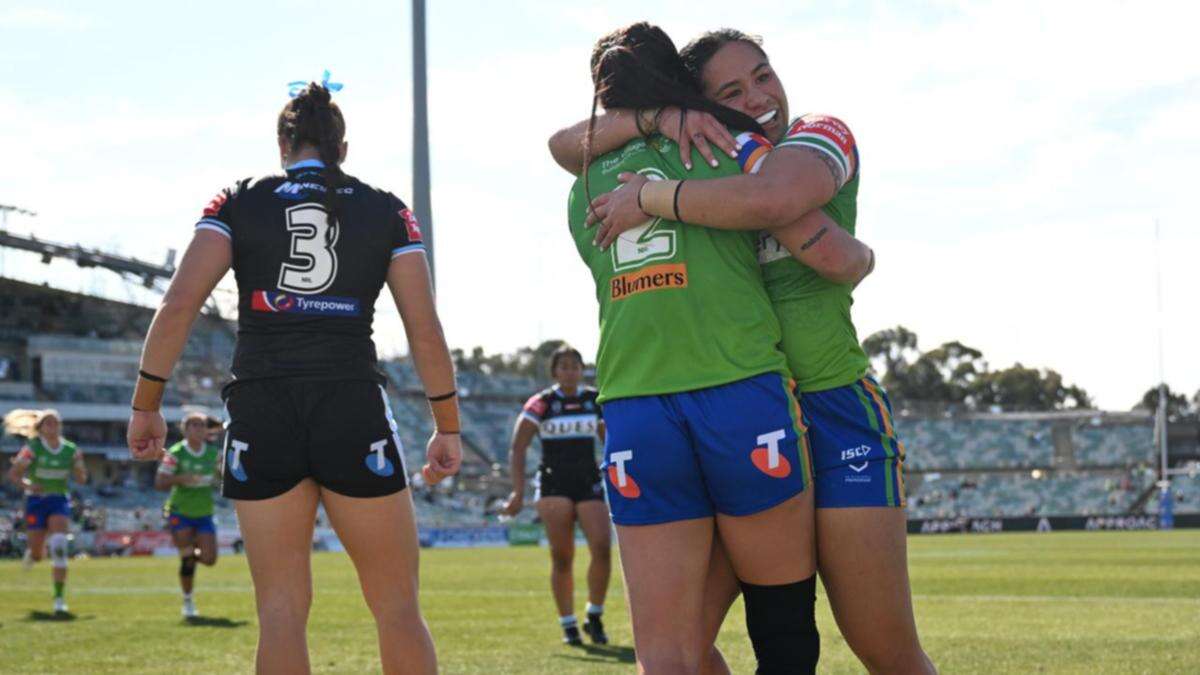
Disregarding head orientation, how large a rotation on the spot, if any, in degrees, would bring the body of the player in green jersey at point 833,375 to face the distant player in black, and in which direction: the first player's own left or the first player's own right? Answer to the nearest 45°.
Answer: approximately 135° to the first player's own right

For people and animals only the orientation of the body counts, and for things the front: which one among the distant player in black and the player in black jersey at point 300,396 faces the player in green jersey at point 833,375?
the distant player in black

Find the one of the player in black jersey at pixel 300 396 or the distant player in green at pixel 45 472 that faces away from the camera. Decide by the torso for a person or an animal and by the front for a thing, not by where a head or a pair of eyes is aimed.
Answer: the player in black jersey

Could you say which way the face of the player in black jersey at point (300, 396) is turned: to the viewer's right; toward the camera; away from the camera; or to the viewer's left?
away from the camera

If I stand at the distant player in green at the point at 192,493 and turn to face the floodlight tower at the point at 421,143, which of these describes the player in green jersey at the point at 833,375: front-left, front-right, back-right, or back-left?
back-right

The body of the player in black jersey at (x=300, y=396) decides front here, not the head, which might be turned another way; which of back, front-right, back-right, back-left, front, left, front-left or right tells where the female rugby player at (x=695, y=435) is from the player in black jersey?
back-right

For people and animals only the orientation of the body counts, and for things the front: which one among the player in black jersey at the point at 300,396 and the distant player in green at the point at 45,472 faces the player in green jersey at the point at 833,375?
the distant player in green

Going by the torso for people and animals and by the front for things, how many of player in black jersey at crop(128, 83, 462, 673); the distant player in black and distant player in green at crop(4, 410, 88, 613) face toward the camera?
2

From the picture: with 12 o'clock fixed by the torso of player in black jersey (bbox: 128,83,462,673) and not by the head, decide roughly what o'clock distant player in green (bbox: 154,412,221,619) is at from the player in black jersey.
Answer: The distant player in green is roughly at 12 o'clock from the player in black jersey.

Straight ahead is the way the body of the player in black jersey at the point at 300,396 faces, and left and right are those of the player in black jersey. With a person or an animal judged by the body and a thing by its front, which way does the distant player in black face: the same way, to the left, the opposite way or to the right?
the opposite way
